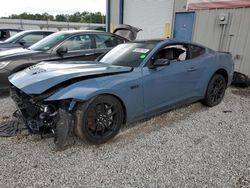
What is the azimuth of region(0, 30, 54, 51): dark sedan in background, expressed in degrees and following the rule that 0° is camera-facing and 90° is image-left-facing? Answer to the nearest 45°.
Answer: approximately 45°

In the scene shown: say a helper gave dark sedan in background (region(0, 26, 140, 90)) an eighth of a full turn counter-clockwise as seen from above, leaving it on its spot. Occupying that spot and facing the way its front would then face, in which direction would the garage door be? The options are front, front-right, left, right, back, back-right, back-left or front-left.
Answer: back-left

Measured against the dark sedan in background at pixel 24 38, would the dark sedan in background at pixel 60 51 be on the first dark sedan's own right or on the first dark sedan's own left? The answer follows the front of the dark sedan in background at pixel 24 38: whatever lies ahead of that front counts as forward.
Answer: on the first dark sedan's own left

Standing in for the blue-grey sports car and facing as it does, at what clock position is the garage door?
The garage door is roughly at 5 o'clock from the blue-grey sports car.

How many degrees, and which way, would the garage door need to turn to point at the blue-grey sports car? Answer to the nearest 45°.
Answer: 0° — it already faces it

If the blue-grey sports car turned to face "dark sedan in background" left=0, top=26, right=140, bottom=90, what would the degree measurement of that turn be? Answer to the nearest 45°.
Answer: approximately 90° to its right

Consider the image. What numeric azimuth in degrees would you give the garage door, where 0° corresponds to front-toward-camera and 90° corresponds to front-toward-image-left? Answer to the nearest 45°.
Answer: approximately 0°
